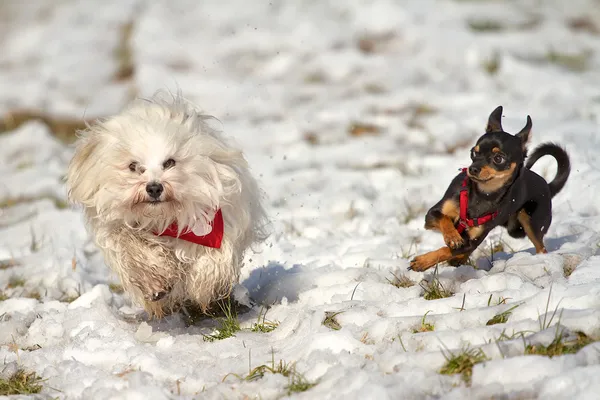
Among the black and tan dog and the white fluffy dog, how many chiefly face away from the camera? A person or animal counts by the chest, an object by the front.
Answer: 0

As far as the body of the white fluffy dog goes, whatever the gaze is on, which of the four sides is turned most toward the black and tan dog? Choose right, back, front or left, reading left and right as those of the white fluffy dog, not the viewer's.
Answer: left

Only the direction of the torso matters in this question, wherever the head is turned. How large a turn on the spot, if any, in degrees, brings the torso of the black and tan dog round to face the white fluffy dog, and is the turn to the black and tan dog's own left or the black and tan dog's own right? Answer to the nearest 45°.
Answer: approximately 45° to the black and tan dog's own right

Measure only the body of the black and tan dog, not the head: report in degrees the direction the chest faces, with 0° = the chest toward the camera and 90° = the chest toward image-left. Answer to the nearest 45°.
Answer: approximately 45°
